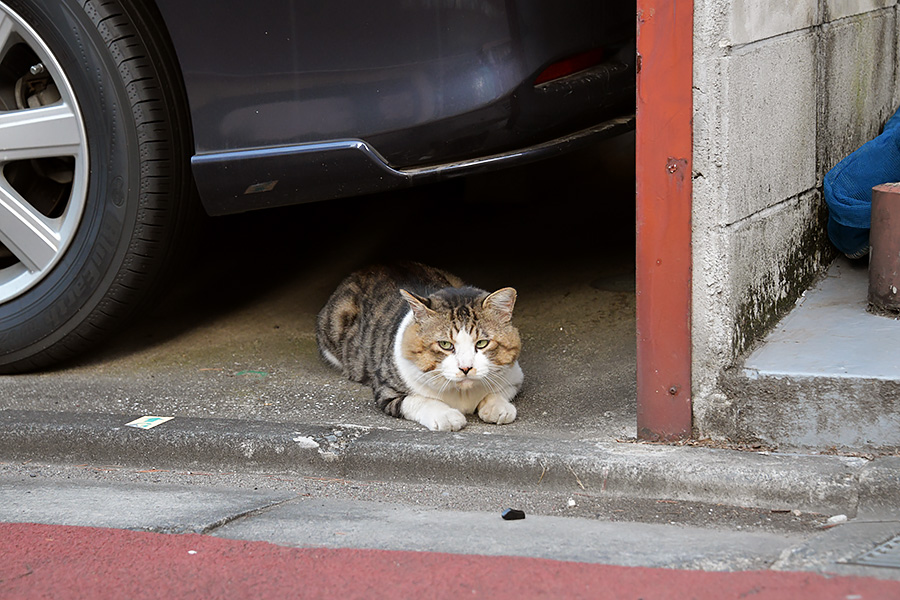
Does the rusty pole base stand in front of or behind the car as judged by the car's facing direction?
behind

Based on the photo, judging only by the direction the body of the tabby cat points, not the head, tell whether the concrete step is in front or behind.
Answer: in front

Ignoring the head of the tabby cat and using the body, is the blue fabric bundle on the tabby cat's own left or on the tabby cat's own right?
on the tabby cat's own left

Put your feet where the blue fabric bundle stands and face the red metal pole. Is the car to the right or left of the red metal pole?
right

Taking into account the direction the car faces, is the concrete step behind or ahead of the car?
behind

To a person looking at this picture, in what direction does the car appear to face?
facing away from the viewer and to the left of the viewer

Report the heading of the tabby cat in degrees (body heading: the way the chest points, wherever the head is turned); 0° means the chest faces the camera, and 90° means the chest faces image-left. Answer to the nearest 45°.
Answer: approximately 315°

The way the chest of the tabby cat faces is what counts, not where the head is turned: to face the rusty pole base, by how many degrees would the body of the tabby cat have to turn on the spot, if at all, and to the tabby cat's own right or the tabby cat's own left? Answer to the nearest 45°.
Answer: approximately 45° to the tabby cat's own left

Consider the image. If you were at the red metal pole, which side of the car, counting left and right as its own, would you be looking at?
back
